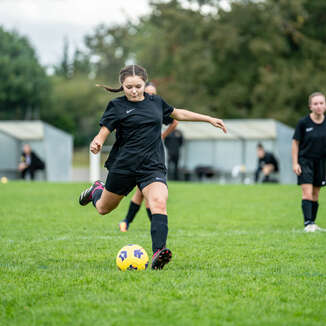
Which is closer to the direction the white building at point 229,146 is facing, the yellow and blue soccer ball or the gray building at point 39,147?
the yellow and blue soccer ball

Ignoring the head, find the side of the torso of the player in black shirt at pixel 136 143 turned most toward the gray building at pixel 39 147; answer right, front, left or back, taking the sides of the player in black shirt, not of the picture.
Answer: back

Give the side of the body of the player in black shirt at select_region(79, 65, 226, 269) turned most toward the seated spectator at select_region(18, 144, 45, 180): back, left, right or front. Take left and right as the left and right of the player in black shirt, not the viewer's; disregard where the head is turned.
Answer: back

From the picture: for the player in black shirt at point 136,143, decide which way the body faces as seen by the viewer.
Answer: toward the camera

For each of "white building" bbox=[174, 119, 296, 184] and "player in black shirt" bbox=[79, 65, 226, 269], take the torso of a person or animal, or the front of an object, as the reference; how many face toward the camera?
2

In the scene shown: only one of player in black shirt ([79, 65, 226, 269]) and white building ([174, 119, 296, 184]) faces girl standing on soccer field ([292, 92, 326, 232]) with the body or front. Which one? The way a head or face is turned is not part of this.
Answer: the white building

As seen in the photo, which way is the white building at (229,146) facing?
toward the camera

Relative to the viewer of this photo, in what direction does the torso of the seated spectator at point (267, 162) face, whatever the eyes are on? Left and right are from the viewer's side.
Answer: facing the viewer and to the left of the viewer

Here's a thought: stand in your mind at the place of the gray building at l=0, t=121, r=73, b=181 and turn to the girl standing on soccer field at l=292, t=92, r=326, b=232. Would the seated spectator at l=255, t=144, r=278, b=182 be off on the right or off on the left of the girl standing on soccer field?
left

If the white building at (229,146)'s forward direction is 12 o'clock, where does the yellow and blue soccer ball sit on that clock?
The yellow and blue soccer ball is roughly at 12 o'clock from the white building.
